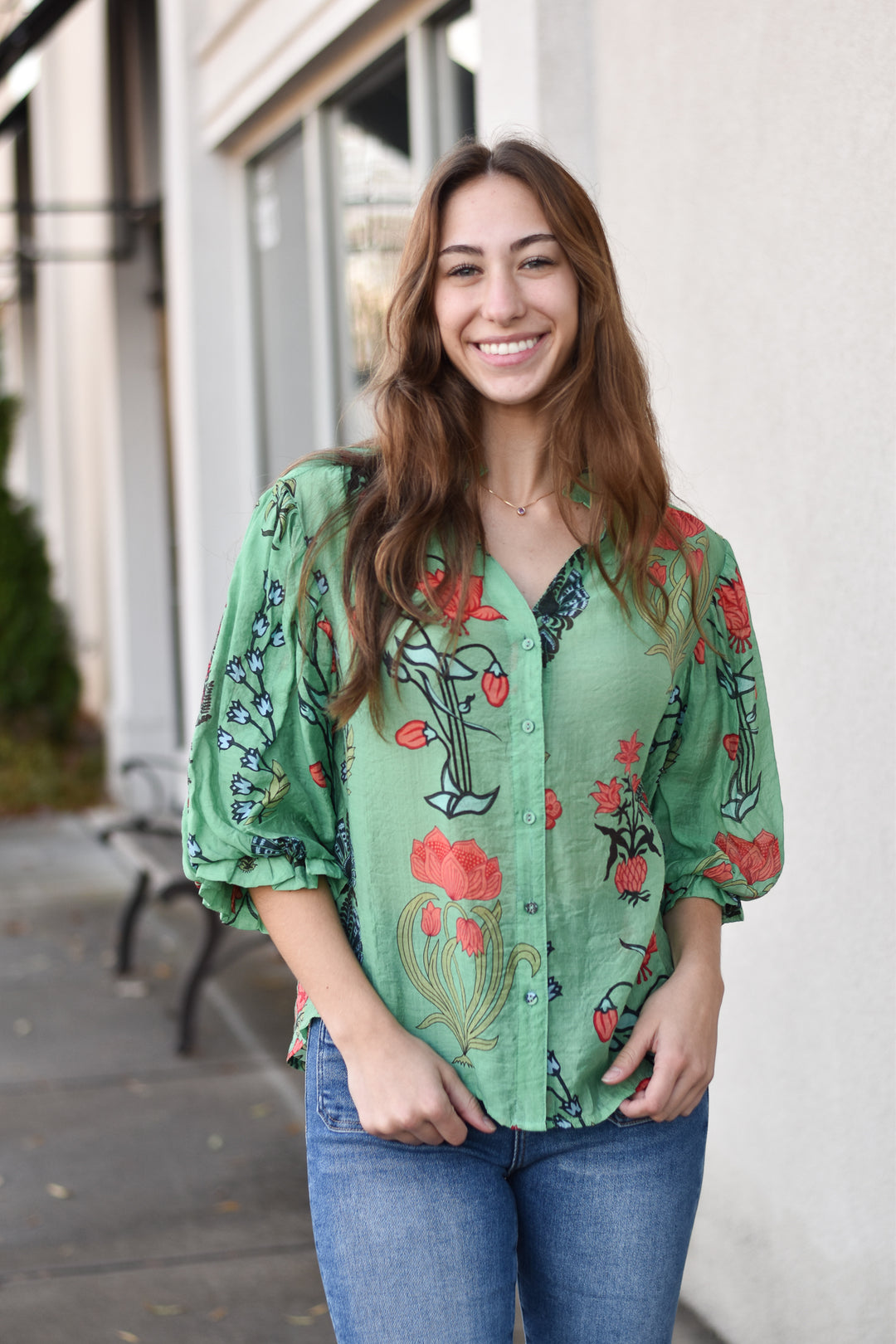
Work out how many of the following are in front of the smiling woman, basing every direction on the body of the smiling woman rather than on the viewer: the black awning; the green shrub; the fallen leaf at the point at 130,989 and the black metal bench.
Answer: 0

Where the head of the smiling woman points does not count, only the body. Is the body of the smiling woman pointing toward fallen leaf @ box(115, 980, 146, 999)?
no

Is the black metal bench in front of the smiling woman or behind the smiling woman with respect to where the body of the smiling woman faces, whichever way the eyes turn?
behind

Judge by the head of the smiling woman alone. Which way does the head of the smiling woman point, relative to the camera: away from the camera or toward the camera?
toward the camera

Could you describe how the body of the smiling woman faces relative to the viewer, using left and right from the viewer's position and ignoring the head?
facing the viewer

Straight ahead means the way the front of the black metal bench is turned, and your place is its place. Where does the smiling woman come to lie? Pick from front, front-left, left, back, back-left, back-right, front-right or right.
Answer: front-left

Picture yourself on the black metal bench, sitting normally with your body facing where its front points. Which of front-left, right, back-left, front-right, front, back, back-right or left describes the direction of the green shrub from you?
back-right

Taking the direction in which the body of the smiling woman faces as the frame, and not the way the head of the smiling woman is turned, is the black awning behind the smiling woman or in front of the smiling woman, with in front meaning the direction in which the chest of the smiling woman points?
behind
